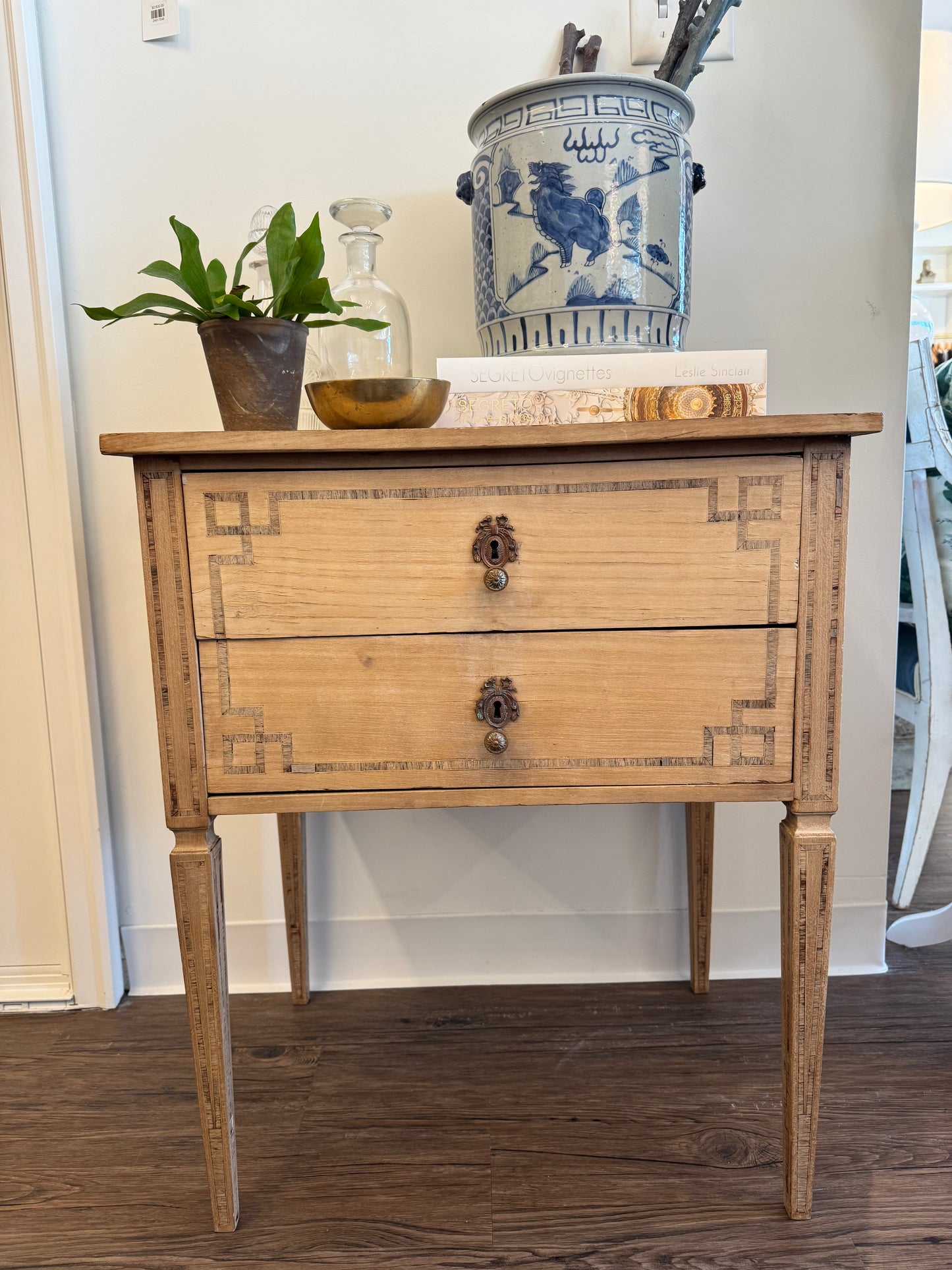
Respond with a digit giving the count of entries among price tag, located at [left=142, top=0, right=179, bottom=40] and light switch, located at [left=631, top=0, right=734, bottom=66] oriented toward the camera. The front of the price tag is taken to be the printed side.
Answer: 2

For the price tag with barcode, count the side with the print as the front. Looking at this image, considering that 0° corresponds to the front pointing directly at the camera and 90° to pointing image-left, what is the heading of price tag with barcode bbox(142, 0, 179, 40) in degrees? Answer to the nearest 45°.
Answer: approximately 0°

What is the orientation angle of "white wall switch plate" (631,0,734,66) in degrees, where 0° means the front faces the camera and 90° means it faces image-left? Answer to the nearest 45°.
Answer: approximately 0°
